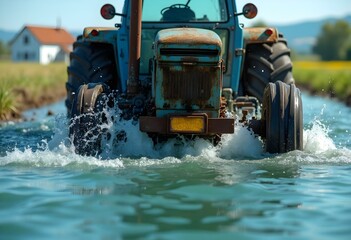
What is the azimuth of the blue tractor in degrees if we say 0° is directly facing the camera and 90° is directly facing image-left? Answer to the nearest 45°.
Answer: approximately 0°
